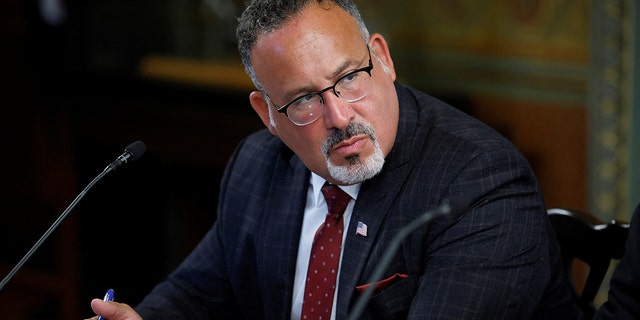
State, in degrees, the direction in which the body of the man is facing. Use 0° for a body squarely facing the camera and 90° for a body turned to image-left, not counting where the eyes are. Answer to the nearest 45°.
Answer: approximately 45°
